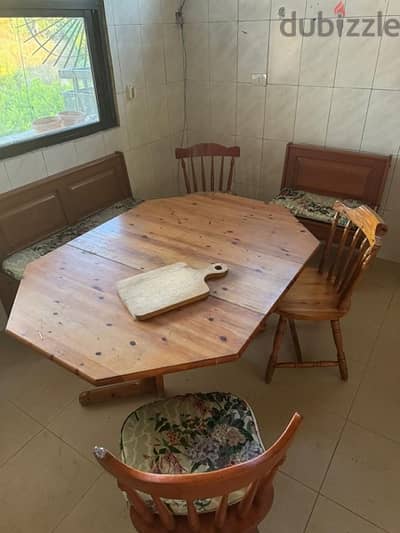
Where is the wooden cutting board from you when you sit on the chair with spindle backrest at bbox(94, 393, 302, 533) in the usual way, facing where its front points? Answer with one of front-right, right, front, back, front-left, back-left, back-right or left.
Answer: front

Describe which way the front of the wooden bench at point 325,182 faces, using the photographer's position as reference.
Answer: facing the viewer

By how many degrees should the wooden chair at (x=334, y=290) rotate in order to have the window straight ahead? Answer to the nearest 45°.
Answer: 0° — it already faces it

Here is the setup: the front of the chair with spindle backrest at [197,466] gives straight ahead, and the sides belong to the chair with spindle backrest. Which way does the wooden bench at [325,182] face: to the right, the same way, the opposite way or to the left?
the opposite way

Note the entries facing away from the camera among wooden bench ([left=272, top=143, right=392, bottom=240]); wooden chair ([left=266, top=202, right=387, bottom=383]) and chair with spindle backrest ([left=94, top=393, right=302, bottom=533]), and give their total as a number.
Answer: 1

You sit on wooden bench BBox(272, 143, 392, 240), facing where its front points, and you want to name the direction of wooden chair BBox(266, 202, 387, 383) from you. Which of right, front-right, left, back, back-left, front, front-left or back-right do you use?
front

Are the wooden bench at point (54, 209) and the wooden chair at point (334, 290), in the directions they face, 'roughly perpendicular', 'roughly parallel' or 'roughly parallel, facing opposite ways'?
roughly parallel, facing opposite ways

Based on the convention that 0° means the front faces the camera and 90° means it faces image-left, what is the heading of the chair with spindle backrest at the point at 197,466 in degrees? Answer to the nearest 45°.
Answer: approximately 180°

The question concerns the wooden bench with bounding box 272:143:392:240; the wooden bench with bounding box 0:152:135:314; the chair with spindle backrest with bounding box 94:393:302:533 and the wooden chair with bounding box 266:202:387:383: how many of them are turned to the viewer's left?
1

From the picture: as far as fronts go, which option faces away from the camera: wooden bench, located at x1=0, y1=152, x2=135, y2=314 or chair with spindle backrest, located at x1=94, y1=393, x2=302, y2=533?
the chair with spindle backrest

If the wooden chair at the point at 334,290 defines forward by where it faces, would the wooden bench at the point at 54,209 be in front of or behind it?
in front

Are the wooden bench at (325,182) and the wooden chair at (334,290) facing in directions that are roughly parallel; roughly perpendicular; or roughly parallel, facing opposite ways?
roughly perpendicular

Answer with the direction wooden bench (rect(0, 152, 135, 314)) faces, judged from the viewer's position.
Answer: facing the viewer and to the right of the viewer

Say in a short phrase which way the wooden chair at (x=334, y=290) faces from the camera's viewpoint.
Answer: facing to the left of the viewer

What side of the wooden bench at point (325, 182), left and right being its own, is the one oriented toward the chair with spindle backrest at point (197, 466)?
front
